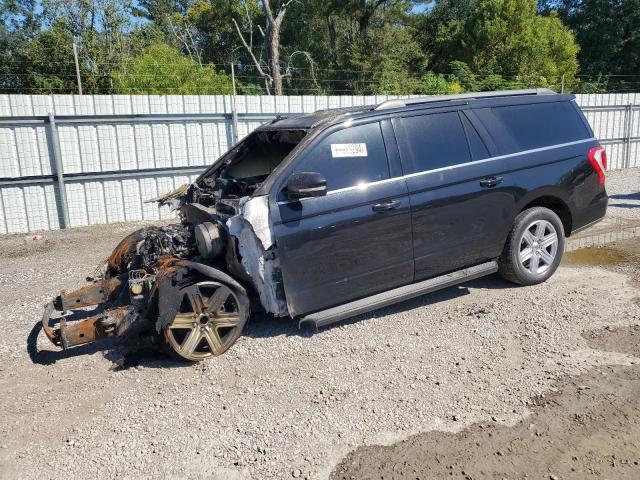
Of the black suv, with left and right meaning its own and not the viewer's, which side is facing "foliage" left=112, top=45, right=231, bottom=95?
right

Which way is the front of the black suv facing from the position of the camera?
facing the viewer and to the left of the viewer

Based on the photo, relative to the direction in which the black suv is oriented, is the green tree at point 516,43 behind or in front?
behind

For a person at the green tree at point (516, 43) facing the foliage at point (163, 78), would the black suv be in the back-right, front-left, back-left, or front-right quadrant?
front-left
